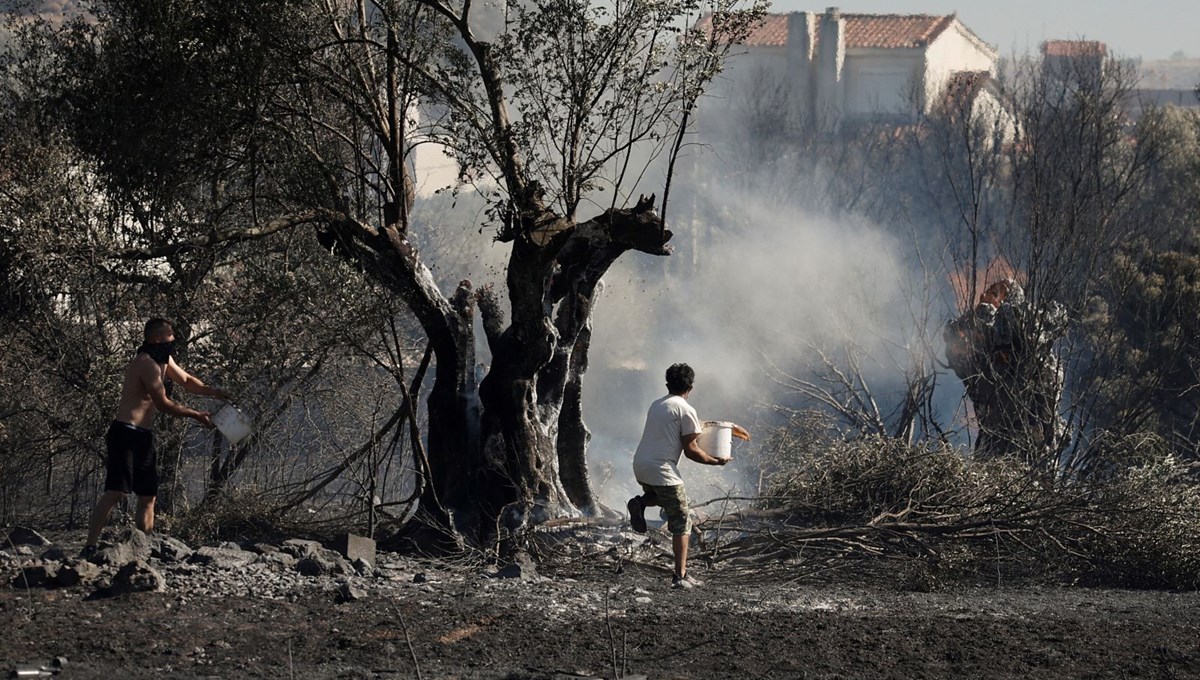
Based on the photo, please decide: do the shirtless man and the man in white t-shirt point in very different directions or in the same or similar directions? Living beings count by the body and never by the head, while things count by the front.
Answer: same or similar directions

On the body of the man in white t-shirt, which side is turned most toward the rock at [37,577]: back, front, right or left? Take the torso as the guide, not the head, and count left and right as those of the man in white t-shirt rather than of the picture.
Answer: back

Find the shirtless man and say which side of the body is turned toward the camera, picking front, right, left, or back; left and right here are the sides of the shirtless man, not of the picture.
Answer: right

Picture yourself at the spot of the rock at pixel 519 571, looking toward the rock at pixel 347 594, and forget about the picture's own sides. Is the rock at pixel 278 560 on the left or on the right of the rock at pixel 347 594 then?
right

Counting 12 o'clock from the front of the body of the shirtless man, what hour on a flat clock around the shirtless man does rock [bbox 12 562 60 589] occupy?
The rock is roughly at 4 o'clock from the shirtless man.

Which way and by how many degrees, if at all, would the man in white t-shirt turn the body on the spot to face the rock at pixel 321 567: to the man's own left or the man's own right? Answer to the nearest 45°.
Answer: approximately 135° to the man's own left

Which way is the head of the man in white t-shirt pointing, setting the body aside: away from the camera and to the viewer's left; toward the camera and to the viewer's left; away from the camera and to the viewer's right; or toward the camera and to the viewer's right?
away from the camera and to the viewer's right

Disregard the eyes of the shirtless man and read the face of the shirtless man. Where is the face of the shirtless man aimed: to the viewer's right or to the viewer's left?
to the viewer's right

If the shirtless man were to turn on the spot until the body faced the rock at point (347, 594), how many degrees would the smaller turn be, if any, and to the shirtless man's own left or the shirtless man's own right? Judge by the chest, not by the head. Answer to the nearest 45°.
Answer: approximately 45° to the shirtless man's own right

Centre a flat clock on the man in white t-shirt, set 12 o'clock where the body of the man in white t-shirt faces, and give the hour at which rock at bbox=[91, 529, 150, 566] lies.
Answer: The rock is roughly at 7 o'clock from the man in white t-shirt.

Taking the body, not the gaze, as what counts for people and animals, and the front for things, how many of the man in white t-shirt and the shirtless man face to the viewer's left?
0

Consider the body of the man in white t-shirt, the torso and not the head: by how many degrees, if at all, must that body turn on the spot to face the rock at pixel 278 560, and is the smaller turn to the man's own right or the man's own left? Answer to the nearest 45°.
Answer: approximately 135° to the man's own left

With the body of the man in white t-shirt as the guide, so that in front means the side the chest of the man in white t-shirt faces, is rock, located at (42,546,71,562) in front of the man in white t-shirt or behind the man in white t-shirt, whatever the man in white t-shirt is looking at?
behind

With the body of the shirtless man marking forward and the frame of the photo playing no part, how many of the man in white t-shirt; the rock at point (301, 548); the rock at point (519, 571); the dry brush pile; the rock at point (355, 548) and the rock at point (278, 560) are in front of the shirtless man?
6

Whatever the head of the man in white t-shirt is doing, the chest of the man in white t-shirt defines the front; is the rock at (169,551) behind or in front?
behind

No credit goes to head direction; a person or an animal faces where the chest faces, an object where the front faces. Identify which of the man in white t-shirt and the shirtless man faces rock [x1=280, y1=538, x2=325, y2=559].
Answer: the shirtless man

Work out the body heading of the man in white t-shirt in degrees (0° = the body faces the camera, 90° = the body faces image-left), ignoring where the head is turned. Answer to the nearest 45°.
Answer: approximately 225°
